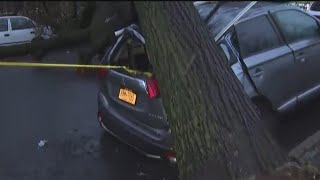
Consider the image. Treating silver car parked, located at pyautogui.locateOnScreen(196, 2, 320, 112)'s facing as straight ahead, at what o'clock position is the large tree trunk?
The large tree trunk is roughly at 5 o'clock from the silver car parked.

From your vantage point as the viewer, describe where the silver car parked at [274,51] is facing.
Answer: facing away from the viewer and to the right of the viewer
